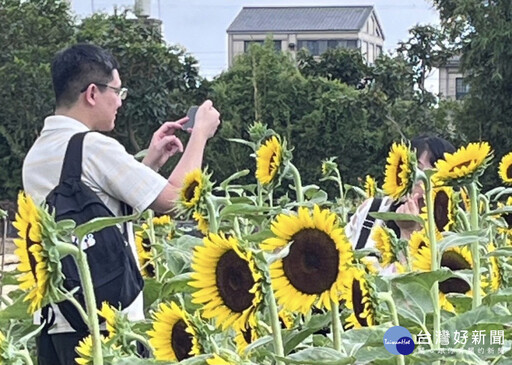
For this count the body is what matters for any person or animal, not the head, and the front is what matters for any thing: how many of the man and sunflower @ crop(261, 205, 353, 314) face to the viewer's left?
0

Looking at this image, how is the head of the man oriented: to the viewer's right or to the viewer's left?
to the viewer's right

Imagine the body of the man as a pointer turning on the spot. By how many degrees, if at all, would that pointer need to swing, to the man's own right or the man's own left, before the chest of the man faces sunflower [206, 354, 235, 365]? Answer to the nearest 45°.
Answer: approximately 135° to the man's own right
